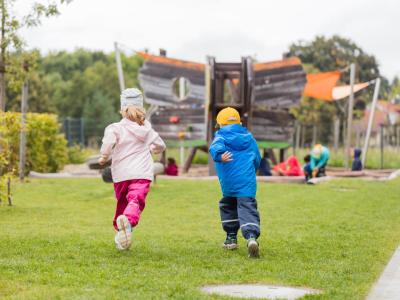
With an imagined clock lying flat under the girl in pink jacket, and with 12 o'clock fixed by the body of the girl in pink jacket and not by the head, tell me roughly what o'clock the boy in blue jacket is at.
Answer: The boy in blue jacket is roughly at 3 o'clock from the girl in pink jacket.

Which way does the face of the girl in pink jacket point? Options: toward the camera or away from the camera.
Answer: away from the camera

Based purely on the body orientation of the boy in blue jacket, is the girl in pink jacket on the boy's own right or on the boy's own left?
on the boy's own left

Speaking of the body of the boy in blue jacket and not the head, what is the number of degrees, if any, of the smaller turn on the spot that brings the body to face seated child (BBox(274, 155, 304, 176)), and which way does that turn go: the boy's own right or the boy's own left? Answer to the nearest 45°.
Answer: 0° — they already face them

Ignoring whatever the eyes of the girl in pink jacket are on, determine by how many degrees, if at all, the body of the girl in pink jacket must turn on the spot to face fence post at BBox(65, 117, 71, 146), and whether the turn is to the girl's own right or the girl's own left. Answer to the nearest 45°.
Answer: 0° — they already face it

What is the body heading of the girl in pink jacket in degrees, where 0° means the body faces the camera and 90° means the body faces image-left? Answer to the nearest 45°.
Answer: approximately 180°

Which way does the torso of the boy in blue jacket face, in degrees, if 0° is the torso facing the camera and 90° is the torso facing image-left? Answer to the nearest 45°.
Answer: approximately 180°

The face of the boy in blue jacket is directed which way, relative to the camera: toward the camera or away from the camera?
away from the camera

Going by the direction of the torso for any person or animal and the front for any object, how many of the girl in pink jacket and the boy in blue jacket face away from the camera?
2
